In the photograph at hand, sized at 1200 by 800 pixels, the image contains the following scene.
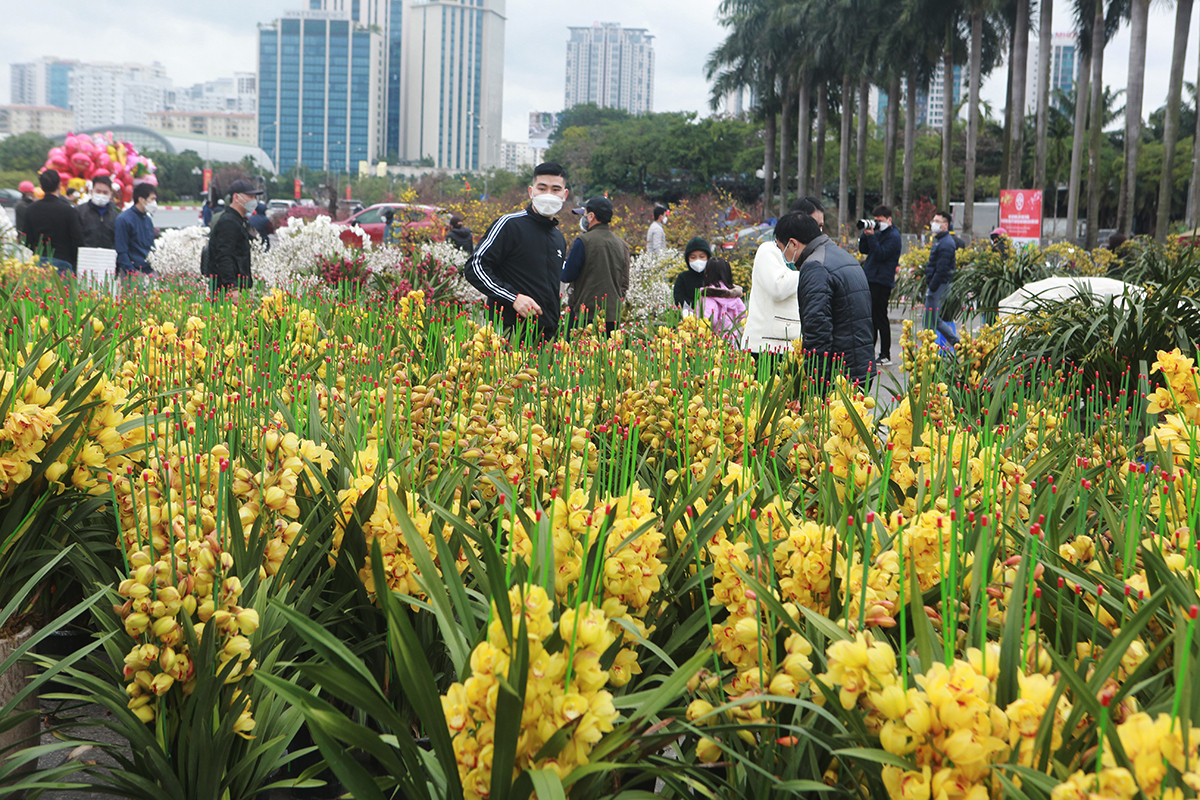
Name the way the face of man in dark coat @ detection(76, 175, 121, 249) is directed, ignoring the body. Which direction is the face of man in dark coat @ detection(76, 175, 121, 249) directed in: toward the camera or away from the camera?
toward the camera

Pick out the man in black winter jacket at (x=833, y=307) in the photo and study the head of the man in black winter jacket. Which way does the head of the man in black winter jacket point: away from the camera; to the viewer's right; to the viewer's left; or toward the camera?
to the viewer's left

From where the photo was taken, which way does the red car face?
to the viewer's left

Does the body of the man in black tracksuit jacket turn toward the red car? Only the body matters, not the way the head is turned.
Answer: no

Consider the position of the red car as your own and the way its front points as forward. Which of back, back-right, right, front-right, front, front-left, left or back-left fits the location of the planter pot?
left

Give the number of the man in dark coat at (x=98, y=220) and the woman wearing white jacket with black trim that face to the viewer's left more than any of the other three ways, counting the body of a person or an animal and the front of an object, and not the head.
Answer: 0

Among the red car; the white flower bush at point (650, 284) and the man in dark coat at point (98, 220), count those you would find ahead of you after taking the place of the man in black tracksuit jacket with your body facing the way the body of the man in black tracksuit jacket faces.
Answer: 0

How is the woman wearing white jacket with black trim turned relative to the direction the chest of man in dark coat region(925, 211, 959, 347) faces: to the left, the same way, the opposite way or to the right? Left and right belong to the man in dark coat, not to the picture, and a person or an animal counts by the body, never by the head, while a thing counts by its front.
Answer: the opposite way

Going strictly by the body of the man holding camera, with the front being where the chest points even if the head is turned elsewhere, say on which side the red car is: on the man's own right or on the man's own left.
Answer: on the man's own right

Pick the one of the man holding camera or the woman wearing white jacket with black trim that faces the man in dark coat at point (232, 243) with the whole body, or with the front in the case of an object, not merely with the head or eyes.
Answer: the man holding camera

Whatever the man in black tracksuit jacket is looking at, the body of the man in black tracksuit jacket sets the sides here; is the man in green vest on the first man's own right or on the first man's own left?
on the first man's own left

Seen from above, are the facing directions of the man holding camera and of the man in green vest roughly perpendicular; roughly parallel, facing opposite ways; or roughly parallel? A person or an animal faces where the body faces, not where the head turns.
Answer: roughly perpendicular

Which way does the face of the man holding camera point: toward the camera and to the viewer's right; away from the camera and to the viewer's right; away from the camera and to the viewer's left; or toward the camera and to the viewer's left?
toward the camera and to the viewer's left

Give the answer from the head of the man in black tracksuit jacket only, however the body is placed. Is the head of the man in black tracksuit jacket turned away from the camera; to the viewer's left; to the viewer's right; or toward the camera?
toward the camera

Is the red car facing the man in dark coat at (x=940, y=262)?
no

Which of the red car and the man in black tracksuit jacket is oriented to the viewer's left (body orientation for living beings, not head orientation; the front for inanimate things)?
the red car

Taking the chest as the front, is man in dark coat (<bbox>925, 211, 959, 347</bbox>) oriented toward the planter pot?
no
